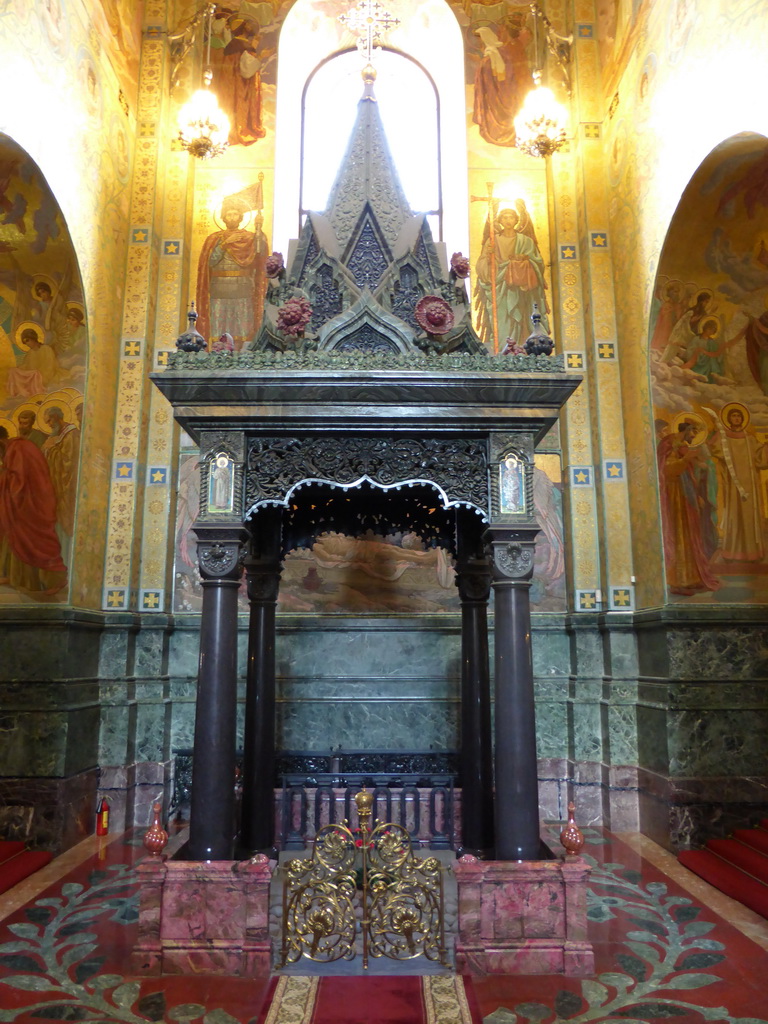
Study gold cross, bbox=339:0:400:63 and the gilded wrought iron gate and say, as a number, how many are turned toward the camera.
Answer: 2

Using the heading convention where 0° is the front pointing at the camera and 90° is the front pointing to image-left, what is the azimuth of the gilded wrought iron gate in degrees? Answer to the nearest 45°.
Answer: approximately 0°

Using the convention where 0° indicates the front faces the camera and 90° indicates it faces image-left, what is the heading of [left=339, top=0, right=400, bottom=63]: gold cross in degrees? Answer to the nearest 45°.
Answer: approximately 0°

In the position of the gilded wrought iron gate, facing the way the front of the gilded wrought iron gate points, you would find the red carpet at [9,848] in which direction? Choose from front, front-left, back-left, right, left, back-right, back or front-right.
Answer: back-right
